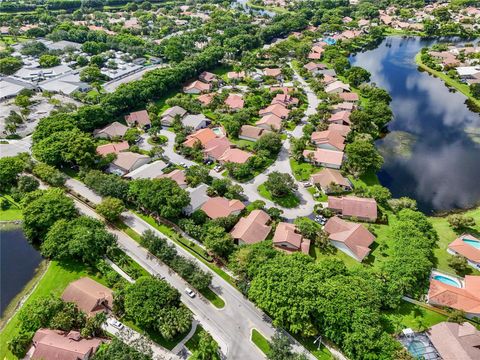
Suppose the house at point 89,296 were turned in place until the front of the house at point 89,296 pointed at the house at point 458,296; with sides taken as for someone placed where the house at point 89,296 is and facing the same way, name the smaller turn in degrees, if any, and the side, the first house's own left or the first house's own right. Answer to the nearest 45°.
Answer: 0° — it already faces it

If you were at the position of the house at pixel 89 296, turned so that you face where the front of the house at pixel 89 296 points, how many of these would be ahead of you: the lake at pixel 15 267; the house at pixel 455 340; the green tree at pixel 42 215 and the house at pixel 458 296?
2

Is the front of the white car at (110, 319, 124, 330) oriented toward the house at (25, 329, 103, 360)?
no

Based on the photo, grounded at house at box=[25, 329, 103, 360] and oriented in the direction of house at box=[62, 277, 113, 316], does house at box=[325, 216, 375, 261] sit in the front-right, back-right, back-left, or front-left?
front-right

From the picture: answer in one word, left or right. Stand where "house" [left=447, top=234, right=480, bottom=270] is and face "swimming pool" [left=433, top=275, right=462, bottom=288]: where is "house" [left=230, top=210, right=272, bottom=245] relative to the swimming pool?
right

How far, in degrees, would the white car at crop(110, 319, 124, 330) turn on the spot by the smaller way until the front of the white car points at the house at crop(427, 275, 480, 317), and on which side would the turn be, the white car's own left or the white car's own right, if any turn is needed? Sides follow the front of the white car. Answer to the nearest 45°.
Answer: approximately 135° to the white car's own right

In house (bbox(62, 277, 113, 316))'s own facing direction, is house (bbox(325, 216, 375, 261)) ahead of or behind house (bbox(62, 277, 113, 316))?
ahead

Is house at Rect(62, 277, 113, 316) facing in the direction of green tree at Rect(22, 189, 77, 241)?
no

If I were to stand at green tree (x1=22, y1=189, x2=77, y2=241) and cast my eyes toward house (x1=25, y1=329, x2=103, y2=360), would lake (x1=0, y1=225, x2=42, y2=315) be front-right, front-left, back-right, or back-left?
front-right

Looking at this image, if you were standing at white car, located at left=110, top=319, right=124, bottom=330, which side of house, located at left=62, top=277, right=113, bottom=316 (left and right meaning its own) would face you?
front

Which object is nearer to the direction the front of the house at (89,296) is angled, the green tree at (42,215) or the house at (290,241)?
the house
